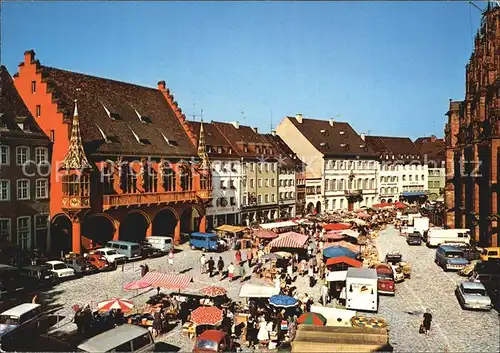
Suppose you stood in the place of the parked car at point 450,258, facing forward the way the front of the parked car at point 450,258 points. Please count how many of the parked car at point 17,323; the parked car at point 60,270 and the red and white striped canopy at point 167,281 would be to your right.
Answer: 3

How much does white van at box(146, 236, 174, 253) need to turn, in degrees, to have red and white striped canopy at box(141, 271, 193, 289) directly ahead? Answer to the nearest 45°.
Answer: approximately 45° to its right

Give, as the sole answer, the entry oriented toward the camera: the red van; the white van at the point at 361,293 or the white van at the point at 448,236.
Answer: the red van

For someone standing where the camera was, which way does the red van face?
facing the viewer

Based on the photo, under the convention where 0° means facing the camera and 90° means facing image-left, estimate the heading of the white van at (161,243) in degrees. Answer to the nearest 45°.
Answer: approximately 315°

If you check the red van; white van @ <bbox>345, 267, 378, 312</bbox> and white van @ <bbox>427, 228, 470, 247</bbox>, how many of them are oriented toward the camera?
1

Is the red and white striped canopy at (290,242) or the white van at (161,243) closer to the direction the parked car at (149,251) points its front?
the red and white striped canopy

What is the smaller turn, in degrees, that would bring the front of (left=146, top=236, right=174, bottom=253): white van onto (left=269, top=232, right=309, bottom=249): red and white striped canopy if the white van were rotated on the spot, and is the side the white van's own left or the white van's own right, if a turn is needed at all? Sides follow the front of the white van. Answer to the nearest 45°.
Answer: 0° — it already faces it

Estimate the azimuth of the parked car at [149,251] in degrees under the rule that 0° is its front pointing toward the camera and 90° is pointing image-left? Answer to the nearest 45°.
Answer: approximately 315°

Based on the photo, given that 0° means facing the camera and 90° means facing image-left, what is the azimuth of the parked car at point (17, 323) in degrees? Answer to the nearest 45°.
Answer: approximately 45°
